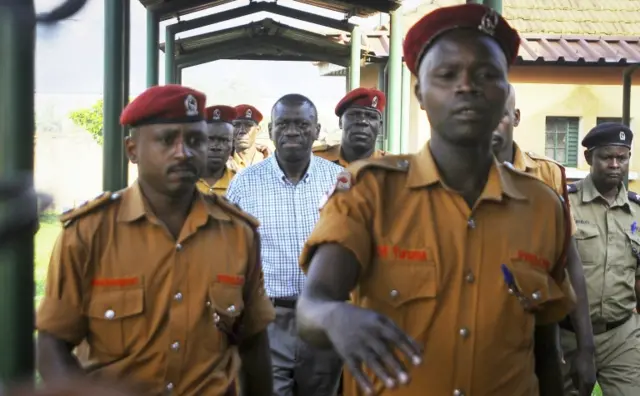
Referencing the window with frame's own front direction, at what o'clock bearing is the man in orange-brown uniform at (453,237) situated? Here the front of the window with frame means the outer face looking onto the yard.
The man in orange-brown uniform is roughly at 12 o'clock from the window with frame.

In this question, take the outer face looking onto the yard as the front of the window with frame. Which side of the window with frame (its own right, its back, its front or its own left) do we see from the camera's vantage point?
front

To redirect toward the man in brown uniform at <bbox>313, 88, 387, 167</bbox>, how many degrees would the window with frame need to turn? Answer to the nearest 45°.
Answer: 0° — it already faces them

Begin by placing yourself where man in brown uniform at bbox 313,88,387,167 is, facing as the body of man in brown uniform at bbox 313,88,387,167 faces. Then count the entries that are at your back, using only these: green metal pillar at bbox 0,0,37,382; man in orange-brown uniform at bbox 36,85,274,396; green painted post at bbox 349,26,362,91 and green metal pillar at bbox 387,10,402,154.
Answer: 2

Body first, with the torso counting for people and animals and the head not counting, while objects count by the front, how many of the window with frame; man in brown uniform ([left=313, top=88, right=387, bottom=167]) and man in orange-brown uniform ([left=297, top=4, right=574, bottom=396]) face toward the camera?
3

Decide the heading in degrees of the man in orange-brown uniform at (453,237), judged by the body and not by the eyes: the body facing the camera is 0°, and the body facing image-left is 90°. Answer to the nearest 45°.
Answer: approximately 0°

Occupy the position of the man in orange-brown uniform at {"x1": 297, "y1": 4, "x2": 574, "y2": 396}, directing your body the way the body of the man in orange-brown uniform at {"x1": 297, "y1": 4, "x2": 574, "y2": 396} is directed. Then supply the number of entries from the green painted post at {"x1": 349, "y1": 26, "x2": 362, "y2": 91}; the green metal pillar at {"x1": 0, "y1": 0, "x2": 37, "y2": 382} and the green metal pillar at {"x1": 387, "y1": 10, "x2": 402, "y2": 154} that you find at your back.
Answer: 2

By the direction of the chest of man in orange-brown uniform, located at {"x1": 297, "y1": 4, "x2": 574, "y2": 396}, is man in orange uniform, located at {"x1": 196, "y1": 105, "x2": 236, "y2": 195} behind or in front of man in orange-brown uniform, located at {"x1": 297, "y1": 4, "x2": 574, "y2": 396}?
behind

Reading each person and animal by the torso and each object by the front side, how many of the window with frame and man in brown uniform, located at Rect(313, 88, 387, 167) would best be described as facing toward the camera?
2
